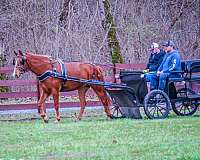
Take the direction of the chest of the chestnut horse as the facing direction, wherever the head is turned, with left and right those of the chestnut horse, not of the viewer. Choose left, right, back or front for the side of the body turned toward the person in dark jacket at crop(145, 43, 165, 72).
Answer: back

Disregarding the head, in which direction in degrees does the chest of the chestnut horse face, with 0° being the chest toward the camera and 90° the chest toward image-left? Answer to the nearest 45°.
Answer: approximately 90°

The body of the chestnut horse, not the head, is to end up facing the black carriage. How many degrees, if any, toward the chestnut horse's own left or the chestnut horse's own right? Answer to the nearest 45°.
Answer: approximately 180°
